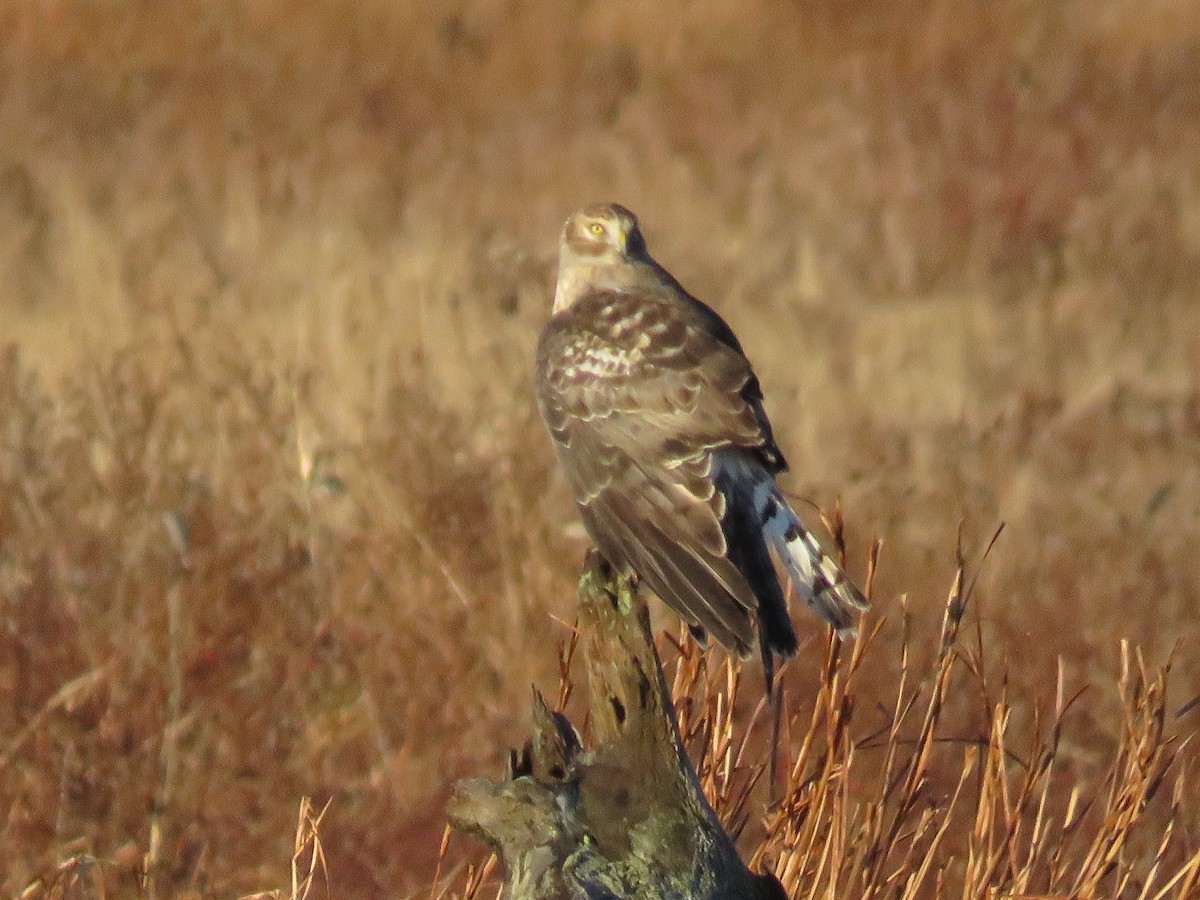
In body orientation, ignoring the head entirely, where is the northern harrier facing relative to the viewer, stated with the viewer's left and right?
facing away from the viewer and to the left of the viewer
